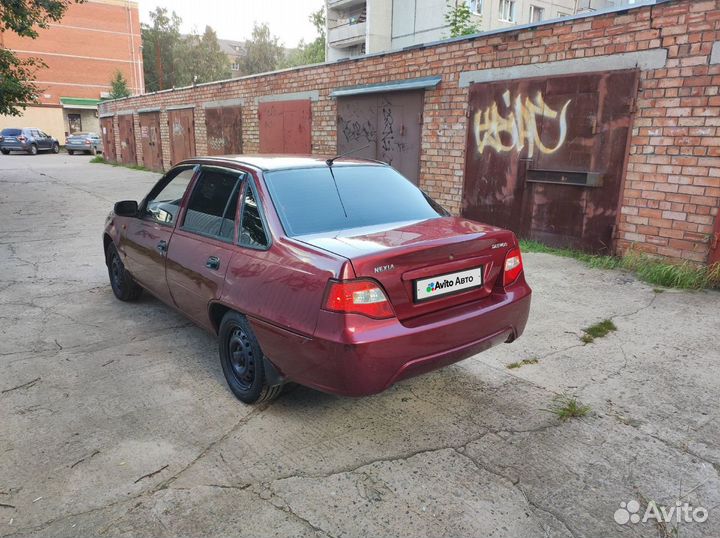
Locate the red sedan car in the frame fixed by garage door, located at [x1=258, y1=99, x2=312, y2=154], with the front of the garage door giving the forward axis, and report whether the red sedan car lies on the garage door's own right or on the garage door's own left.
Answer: on the garage door's own left

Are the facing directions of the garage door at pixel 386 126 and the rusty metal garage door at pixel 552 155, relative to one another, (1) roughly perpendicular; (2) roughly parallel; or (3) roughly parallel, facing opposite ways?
roughly parallel

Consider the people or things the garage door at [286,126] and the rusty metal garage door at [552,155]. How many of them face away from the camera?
0

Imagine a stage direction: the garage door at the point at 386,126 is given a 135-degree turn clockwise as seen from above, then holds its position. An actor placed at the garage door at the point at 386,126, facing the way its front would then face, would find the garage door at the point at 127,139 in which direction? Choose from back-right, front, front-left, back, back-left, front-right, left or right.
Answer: front-left

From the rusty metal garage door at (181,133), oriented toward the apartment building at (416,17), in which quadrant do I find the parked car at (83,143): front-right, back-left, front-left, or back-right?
front-left

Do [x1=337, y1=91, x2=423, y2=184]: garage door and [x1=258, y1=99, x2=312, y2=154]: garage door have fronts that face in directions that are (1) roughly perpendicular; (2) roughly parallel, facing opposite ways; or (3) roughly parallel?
roughly parallel

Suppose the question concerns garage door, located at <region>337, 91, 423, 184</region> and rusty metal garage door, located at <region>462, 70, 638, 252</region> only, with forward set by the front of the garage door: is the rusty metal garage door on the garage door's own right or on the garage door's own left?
on the garage door's own left

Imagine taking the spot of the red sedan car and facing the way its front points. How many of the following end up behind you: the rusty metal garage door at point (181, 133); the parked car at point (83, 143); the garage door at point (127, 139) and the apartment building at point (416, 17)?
0

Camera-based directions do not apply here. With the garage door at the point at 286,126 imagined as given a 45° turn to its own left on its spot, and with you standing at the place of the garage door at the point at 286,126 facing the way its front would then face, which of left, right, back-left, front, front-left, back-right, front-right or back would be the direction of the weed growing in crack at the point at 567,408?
front

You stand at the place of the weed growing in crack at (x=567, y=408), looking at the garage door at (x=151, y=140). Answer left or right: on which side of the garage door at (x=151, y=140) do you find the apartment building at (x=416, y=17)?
right

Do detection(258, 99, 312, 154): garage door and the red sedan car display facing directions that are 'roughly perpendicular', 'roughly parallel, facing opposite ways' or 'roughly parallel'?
roughly perpendicular

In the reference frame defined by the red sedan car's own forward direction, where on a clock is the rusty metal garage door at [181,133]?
The rusty metal garage door is roughly at 1 o'clock from the red sedan car.

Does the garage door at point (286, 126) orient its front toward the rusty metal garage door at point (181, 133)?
no

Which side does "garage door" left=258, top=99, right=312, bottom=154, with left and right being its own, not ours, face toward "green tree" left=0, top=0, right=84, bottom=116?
right

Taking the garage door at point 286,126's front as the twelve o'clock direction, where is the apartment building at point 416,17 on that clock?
The apartment building is roughly at 5 o'clock from the garage door.

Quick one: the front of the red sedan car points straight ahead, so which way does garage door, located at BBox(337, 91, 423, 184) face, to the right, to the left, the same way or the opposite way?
to the left

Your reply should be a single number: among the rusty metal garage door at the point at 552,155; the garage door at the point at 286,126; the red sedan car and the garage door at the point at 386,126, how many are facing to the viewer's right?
0

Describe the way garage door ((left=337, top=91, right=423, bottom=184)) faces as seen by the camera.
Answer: facing the viewer and to the left of the viewer

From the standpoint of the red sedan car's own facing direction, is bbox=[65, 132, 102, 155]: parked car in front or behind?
in front

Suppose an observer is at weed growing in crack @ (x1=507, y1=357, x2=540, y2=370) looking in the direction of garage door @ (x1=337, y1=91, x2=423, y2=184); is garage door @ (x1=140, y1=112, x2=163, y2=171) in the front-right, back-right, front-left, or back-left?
front-left

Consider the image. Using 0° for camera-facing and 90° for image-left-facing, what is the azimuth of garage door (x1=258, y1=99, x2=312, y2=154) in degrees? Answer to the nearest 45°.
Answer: approximately 45°
